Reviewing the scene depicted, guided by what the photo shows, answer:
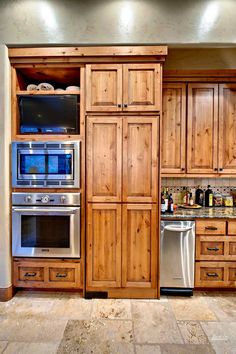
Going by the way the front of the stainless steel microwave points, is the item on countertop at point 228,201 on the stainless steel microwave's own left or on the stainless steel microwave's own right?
on the stainless steel microwave's own left

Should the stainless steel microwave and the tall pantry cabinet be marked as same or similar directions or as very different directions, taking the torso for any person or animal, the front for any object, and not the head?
same or similar directions

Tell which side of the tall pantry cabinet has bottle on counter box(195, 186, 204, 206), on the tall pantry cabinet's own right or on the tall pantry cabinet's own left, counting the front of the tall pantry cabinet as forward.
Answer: on the tall pantry cabinet's own left

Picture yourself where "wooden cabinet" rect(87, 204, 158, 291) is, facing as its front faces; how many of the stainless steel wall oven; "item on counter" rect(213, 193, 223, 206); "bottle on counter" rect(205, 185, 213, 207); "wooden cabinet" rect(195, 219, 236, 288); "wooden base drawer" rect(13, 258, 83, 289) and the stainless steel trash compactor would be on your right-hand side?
2

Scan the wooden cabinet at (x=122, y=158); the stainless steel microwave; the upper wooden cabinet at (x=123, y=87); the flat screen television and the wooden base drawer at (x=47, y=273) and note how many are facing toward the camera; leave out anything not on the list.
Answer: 5

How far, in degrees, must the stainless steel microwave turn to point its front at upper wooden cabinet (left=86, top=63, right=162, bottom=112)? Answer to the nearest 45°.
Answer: approximately 90° to its left

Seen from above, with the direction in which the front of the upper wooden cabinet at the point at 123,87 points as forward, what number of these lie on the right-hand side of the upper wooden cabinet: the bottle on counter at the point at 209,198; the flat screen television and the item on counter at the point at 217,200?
1

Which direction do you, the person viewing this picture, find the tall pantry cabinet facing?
facing the viewer

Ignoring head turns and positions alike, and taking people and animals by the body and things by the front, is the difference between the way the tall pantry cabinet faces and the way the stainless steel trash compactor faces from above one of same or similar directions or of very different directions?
same or similar directions

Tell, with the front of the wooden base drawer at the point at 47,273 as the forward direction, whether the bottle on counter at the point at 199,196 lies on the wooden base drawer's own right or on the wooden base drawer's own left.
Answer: on the wooden base drawer's own left

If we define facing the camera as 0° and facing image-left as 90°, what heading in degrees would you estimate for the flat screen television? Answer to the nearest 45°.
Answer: approximately 0°

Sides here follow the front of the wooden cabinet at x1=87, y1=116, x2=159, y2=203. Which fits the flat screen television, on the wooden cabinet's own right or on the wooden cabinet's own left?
on the wooden cabinet's own right

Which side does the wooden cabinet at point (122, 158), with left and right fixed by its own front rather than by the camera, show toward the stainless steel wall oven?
right
